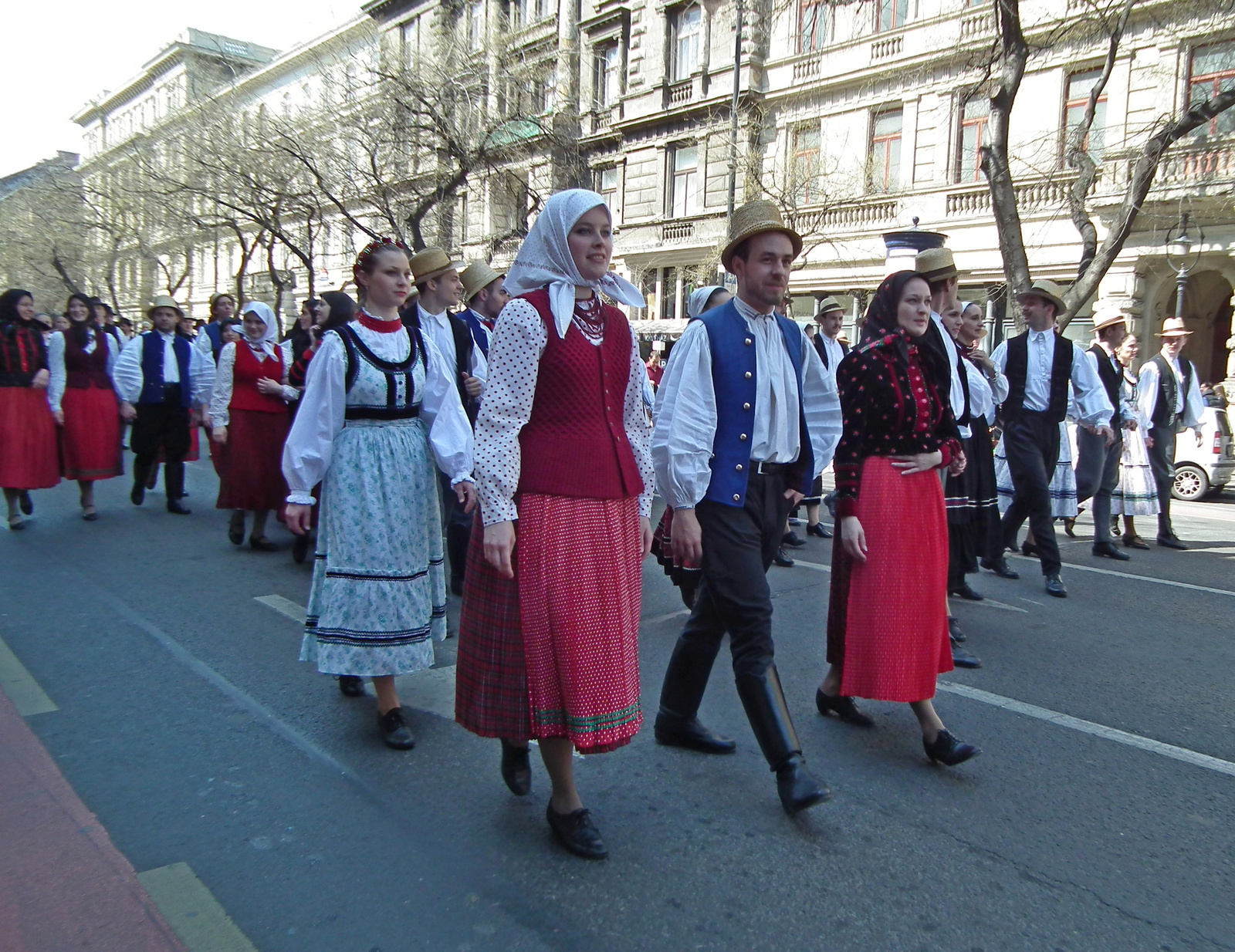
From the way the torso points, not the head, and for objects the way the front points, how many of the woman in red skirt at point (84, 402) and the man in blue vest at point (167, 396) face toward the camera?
2

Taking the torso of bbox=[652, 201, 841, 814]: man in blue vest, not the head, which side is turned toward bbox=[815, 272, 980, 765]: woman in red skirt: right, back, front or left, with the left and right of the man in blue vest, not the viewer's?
left

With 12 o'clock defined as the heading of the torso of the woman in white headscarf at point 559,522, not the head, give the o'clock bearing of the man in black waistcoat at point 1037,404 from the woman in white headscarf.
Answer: The man in black waistcoat is roughly at 9 o'clock from the woman in white headscarf.

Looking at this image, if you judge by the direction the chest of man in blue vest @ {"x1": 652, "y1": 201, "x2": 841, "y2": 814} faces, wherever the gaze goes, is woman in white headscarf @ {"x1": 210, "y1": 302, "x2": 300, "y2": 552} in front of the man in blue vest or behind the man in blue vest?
behind

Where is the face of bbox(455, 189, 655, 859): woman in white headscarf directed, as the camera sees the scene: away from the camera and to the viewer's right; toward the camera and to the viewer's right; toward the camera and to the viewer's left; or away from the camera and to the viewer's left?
toward the camera and to the viewer's right

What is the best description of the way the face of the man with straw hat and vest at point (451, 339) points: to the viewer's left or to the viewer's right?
to the viewer's right

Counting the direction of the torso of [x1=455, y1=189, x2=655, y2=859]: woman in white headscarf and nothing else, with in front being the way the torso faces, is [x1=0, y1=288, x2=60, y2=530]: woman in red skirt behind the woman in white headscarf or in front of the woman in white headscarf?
behind
